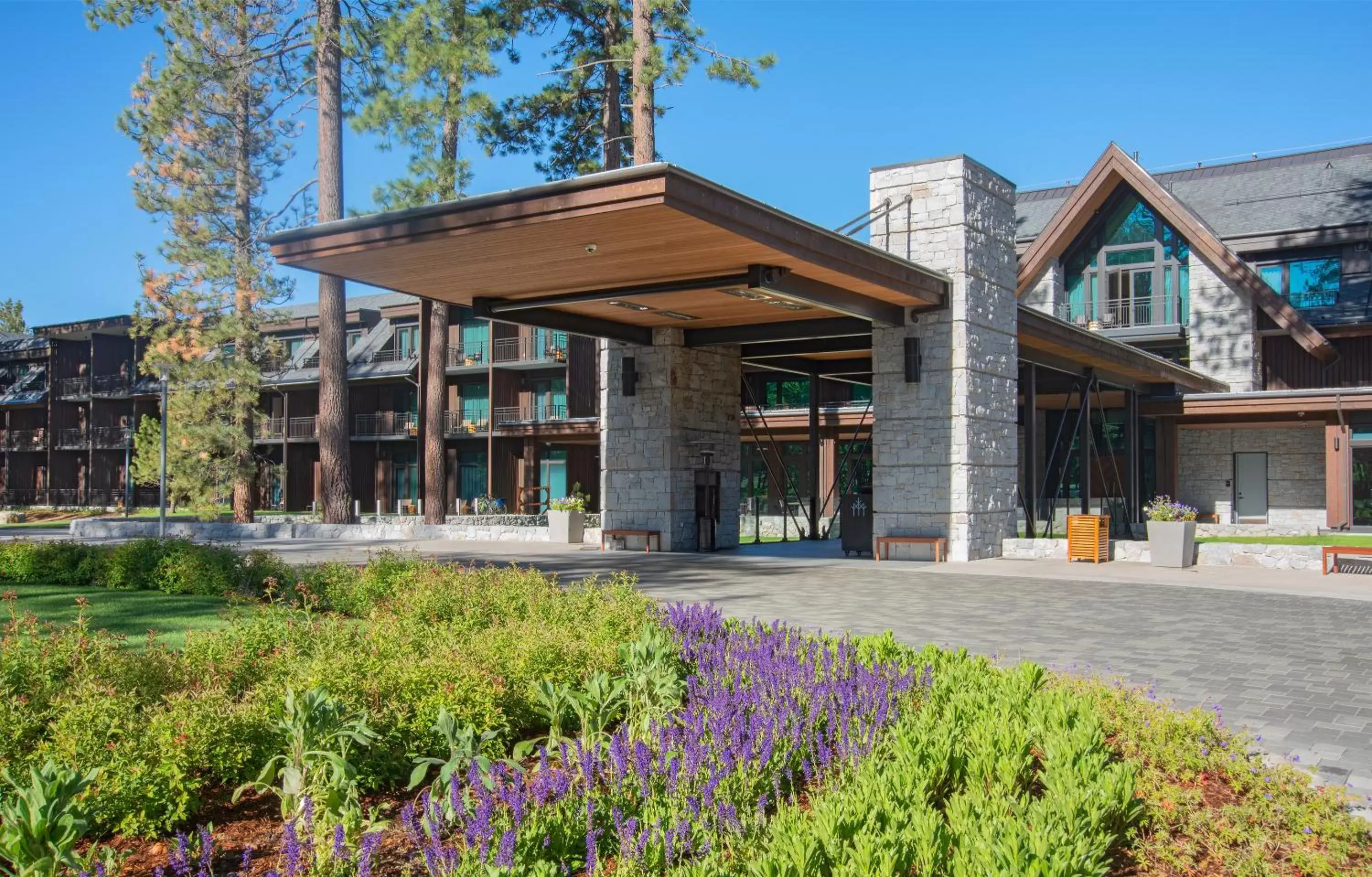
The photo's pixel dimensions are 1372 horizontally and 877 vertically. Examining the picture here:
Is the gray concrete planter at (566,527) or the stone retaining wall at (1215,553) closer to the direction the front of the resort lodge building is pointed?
the gray concrete planter

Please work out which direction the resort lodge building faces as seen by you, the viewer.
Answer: facing the viewer and to the left of the viewer

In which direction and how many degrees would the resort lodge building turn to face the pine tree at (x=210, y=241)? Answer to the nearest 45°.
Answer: approximately 45° to its right

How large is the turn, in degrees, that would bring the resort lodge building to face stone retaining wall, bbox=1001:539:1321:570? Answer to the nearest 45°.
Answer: approximately 45° to its left

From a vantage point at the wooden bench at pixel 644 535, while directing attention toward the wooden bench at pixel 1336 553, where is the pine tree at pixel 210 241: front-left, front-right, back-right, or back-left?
back-left
